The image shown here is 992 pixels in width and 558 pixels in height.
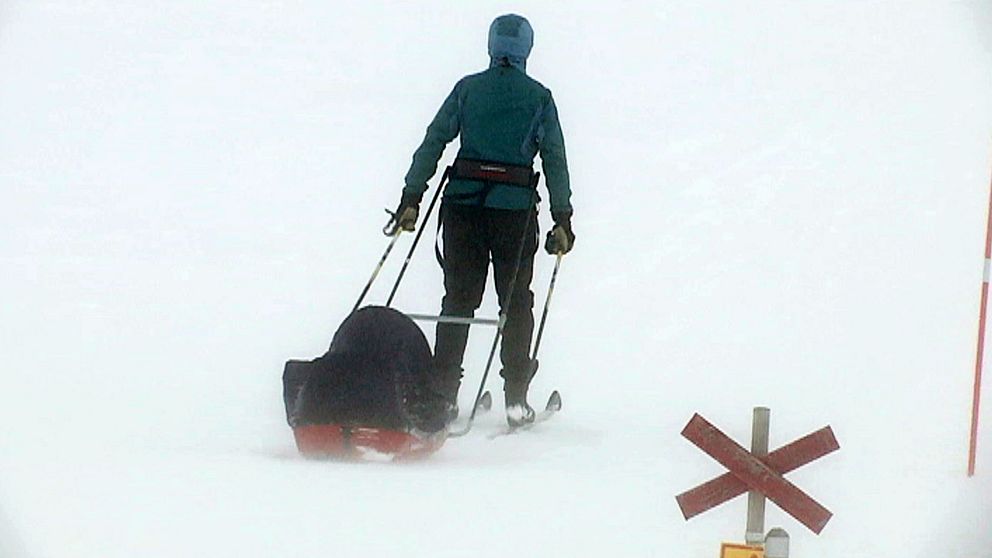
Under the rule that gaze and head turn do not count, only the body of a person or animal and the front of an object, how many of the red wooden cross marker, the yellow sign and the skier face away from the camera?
1

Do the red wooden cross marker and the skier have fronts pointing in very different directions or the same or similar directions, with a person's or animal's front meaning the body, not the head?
very different directions

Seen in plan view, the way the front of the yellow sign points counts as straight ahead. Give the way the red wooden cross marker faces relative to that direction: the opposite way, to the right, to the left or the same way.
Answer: the same way

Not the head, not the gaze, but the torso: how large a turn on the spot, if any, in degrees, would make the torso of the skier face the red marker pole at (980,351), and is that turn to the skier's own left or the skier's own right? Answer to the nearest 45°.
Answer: approximately 90° to the skier's own right

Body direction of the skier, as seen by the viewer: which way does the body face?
away from the camera

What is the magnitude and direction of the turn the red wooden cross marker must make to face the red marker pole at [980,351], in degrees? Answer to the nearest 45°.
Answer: approximately 135° to its left

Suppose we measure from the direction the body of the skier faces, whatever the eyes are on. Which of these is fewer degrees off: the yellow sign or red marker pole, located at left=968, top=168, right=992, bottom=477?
the red marker pole

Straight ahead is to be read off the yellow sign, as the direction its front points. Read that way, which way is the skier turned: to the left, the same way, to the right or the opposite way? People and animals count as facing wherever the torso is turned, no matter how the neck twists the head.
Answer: the opposite way

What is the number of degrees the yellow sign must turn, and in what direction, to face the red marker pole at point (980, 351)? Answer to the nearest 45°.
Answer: approximately 135° to its left

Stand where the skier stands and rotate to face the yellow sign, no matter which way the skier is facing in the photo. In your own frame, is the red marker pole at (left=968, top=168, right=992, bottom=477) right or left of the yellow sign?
left

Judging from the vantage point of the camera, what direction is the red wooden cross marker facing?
facing the viewer

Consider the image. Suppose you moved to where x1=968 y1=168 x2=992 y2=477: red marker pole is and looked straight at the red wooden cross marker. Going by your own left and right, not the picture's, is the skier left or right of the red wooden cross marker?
right

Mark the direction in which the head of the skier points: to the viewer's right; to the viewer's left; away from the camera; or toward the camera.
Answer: away from the camera
